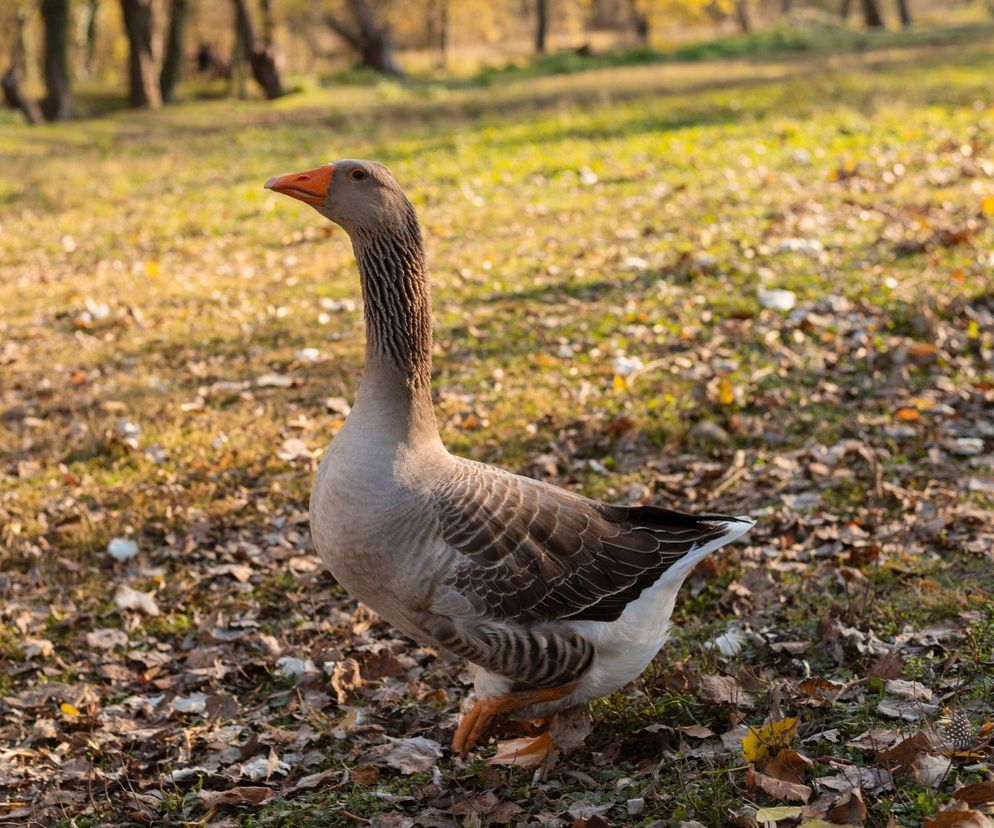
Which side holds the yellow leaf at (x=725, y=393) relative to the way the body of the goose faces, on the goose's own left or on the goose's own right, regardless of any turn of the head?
on the goose's own right

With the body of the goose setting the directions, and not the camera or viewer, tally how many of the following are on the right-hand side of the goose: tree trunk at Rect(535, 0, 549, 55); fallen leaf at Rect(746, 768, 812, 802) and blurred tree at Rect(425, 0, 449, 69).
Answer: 2

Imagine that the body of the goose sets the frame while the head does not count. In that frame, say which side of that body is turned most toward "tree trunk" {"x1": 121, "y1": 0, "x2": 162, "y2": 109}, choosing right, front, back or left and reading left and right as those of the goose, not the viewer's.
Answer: right

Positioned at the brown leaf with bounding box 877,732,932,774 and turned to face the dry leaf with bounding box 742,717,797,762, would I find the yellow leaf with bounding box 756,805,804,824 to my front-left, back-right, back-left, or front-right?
front-left

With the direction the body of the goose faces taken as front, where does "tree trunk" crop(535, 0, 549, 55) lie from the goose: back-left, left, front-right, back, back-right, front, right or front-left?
right

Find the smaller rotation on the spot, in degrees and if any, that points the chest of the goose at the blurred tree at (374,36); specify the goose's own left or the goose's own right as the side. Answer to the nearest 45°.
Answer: approximately 90° to the goose's own right

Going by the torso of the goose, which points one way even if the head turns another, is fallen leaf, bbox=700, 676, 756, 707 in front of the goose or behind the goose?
behind

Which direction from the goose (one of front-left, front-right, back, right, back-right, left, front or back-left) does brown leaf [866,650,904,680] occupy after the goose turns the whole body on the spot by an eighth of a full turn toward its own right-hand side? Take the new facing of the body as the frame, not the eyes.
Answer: back-right

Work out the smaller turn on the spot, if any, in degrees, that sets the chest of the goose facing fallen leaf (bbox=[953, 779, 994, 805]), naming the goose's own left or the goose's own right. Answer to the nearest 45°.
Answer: approximately 135° to the goose's own left

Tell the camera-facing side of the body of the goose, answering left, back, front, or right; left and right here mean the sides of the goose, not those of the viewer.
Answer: left

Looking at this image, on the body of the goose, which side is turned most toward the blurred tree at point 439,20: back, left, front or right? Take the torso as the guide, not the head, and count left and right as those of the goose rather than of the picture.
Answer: right
